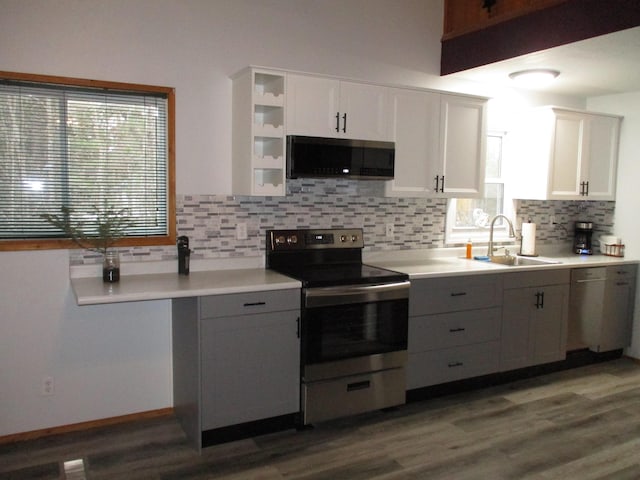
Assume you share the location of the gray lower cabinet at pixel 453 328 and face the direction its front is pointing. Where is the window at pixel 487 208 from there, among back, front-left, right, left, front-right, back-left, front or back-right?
back-left

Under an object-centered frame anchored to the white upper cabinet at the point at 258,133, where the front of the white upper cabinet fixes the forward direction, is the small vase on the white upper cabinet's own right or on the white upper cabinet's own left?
on the white upper cabinet's own right

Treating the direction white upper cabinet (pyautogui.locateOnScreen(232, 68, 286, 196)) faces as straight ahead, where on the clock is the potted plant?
The potted plant is roughly at 4 o'clock from the white upper cabinet.

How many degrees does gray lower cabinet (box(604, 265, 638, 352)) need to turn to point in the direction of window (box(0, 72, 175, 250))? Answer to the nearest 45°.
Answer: approximately 90° to its right

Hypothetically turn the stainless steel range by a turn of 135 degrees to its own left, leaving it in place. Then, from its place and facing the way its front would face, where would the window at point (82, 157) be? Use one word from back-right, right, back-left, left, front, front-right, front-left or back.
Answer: left

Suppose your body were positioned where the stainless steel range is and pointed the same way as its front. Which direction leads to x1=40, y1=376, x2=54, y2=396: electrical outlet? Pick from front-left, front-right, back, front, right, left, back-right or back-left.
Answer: back-right

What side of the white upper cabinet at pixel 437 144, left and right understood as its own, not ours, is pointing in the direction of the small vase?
right

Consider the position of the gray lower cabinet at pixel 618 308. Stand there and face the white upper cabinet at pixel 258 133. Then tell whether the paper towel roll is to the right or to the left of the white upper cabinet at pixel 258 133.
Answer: right

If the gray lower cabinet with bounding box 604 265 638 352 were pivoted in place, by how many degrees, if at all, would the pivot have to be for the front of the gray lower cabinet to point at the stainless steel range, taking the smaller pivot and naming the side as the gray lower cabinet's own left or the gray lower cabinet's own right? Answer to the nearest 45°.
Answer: approximately 90° to the gray lower cabinet's own right

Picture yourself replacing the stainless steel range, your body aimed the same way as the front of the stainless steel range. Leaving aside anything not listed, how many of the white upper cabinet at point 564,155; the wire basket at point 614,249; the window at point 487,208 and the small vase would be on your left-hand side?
3
